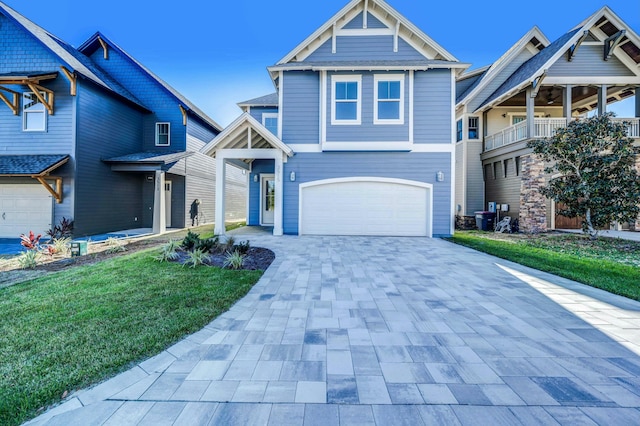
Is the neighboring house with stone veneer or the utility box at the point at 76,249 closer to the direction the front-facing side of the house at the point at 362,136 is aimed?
the utility box

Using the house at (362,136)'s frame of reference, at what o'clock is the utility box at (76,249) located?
The utility box is roughly at 2 o'clock from the house.

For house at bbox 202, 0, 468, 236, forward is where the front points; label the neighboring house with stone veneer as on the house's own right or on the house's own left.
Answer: on the house's own left

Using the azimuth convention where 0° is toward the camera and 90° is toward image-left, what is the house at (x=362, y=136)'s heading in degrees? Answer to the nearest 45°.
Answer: approximately 0°

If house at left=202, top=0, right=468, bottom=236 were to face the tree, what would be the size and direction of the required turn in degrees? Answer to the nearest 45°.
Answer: approximately 90° to its left
